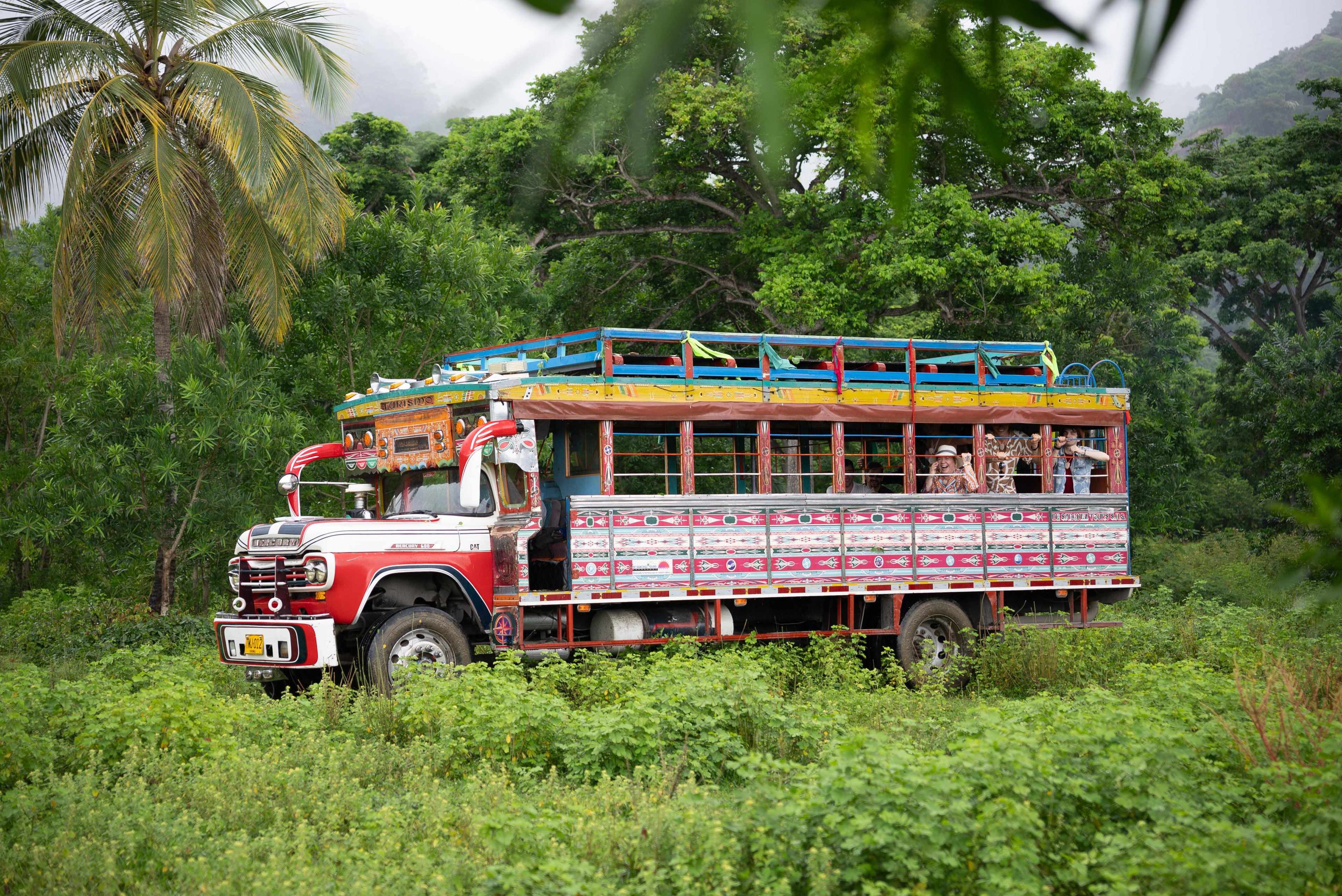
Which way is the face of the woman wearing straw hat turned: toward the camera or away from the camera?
toward the camera

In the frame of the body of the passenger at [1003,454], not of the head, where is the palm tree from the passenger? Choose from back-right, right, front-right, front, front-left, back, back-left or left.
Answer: right

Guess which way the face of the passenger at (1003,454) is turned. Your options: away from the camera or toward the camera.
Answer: toward the camera

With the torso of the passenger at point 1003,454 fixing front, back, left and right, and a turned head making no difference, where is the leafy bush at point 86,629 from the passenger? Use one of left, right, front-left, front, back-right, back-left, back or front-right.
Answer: right

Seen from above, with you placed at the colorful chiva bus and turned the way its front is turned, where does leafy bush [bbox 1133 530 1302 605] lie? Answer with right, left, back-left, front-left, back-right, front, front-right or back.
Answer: back

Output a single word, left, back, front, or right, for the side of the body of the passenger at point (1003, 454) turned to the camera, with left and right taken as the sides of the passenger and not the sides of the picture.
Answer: front

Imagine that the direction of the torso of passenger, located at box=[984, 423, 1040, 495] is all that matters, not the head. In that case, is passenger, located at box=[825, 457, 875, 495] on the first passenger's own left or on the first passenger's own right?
on the first passenger's own right

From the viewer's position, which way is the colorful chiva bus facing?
facing the viewer and to the left of the viewer

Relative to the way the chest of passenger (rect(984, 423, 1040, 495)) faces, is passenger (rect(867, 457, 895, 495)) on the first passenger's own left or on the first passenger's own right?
on the first passenger's own right

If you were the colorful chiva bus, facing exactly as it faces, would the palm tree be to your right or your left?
on your right

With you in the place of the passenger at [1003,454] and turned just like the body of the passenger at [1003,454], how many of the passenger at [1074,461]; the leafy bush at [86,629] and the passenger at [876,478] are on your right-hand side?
2

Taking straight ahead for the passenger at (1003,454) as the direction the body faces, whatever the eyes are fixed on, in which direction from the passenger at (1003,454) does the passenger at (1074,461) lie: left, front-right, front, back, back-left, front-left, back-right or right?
back-left
